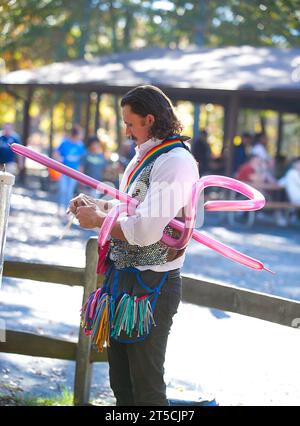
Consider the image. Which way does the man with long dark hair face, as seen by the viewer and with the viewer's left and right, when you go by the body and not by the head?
facing to the left of the viewer

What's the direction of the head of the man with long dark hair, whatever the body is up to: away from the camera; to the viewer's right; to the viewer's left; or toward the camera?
to the viewer's left
